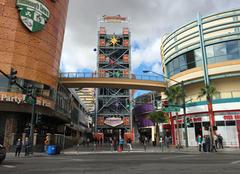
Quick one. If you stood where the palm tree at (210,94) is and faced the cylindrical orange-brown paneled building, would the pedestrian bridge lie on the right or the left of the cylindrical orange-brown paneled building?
right

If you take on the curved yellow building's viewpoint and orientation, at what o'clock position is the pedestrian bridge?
The pedestrian bridge is roughly at 3 o'clock from the curved yellow building.

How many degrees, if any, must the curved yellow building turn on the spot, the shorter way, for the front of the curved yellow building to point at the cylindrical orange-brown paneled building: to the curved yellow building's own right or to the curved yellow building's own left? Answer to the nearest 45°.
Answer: approximately 45° to the curved yellow building's own right

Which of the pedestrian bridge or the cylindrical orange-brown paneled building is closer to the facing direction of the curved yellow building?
the cylindrical orange-brown paneled building
